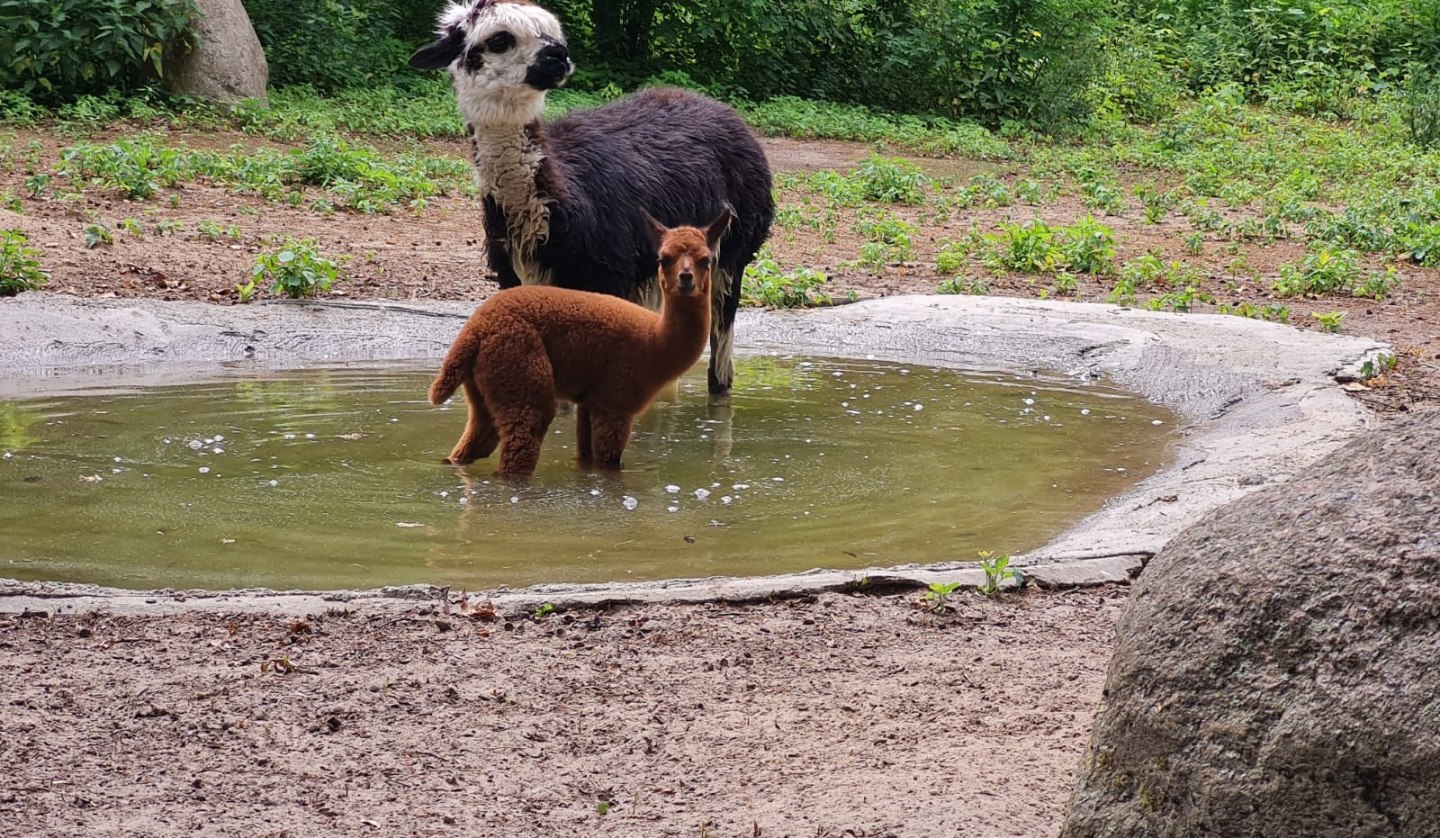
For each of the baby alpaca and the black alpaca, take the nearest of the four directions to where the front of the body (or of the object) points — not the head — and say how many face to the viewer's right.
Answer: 1

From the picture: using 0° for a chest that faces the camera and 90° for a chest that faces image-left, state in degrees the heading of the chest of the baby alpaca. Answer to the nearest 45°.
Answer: approximately 270°

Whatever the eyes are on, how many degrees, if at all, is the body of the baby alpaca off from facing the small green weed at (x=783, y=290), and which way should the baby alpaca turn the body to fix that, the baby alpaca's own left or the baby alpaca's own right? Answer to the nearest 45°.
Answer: approximately 90° to the baby alpaca's own left

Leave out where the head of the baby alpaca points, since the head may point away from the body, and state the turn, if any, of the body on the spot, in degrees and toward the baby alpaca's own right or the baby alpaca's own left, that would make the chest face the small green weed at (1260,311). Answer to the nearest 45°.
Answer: approximately 45° to the baby alpaca's own left

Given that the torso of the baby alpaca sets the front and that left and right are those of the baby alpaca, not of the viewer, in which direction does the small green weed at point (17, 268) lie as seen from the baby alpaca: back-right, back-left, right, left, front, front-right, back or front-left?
back-left

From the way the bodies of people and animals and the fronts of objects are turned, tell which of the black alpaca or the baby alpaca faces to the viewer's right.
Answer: the baby alpaca

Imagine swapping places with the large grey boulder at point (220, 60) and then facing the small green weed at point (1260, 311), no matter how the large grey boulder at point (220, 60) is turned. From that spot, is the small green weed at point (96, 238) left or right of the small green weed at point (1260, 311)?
right

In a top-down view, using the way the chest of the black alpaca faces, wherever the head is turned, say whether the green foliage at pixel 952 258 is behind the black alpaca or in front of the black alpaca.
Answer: behind

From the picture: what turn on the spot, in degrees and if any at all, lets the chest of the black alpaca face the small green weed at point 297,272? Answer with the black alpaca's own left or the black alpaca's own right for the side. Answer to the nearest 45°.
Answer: approximately 90° to the black alpaca's own right

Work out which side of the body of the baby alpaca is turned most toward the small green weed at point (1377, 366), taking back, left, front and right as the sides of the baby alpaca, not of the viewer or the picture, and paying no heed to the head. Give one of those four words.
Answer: front

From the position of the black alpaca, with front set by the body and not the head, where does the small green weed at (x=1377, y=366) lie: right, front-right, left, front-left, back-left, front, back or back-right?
back-left

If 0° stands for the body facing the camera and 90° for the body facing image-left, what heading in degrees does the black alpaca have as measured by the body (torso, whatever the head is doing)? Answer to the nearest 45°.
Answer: approximately 45°

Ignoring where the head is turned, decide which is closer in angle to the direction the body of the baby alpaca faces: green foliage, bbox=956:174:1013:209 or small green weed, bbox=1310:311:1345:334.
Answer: the small green weed
